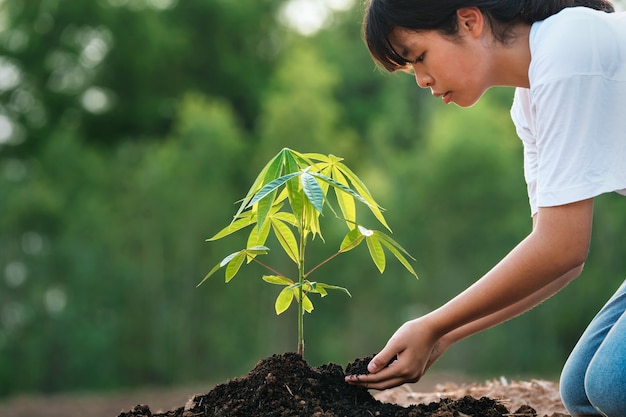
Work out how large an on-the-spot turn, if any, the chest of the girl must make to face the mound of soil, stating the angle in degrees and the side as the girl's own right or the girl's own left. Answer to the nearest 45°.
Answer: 0° — they already face it

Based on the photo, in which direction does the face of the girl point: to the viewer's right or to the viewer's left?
to the viewer's left

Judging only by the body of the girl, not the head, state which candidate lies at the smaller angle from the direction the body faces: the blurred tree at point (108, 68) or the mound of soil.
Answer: the mound of soil

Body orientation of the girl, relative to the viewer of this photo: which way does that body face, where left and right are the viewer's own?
facing to the left of the viewer

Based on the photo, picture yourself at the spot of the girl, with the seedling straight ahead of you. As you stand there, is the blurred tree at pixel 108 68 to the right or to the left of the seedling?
right

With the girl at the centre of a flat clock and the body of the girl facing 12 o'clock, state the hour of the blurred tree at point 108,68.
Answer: The blurred tree is roughly at 2 o'clock from the girl.

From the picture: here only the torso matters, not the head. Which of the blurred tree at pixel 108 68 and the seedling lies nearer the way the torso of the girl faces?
the seedling

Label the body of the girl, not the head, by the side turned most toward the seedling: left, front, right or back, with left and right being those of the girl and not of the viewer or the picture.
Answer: front
